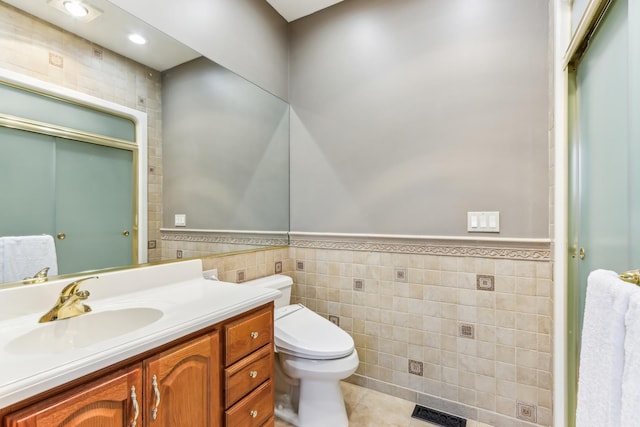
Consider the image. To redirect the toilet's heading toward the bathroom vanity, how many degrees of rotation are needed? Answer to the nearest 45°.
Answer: approximately 90° to its right

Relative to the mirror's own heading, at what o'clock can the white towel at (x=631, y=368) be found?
The white towel is roughly at 1 o'clock from the mirror.

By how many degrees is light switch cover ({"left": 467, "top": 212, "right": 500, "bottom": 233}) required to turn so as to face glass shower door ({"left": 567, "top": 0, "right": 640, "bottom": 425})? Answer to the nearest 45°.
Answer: approximately 45° to its left

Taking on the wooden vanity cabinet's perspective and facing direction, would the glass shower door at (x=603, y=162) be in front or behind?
in front

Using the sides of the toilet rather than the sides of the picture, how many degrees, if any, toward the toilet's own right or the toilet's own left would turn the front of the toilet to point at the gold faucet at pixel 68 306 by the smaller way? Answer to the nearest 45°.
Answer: approximately 90° to the toilet's own right

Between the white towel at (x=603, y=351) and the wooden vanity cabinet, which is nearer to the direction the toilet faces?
the white towel

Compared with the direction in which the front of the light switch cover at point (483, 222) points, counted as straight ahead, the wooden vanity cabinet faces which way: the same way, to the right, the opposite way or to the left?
to the left

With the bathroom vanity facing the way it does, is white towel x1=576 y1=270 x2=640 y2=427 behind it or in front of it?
in front

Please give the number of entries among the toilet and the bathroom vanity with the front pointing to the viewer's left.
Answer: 0
